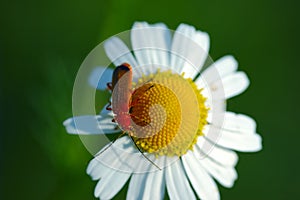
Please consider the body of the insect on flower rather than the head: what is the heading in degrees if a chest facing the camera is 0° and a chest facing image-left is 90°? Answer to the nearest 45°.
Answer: approximately 0°
